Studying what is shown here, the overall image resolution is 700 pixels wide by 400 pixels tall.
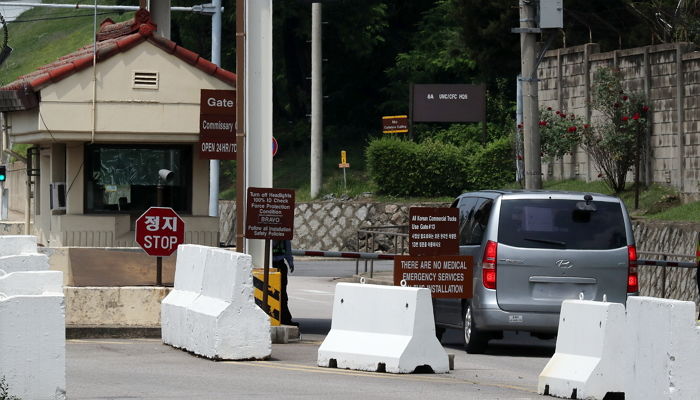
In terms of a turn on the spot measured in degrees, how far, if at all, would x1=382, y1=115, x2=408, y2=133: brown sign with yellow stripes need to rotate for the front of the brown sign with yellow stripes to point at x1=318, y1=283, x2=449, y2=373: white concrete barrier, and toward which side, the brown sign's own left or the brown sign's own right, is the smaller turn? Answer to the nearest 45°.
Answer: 0° — it already faces it

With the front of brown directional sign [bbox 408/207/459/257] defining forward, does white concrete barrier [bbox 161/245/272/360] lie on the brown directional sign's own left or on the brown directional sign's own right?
on the brown directional sign's own right

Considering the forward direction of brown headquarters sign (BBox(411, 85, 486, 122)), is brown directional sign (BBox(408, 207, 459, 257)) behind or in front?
in front

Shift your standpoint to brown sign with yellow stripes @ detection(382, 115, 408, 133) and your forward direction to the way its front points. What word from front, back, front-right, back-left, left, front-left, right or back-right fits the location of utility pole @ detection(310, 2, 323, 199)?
right

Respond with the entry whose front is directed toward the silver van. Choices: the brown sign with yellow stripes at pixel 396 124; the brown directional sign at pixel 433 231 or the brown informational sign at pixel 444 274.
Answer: the brown sign with yellow stripes at pixel 396 124

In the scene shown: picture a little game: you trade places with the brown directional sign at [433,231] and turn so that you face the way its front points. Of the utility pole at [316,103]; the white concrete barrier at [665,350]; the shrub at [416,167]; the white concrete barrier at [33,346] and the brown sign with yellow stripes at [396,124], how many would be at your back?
3

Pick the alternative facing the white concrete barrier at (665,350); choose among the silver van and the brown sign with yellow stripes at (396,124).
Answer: the brown sign with yellow stripes

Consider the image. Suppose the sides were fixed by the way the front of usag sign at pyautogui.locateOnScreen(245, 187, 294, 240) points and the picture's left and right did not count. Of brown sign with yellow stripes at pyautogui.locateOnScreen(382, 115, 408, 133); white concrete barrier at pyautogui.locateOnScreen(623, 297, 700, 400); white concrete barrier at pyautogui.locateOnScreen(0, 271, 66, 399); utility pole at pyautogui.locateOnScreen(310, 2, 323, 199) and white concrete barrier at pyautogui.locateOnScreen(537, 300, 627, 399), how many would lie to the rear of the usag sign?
2

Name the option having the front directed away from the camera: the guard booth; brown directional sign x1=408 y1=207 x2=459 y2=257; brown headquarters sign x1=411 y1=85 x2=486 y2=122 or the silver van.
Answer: the silver van

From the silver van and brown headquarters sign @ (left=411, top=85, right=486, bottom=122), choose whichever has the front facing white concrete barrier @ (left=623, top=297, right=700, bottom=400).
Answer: the brown headquarters sign

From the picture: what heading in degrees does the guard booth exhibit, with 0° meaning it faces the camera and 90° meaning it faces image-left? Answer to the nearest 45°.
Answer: approximately 0°

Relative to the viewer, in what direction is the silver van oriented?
away from the camera

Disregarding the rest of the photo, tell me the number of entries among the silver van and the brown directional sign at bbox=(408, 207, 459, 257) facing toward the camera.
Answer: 1

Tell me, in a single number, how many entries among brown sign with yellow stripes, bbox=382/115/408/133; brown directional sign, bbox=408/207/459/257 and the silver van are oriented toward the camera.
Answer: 2

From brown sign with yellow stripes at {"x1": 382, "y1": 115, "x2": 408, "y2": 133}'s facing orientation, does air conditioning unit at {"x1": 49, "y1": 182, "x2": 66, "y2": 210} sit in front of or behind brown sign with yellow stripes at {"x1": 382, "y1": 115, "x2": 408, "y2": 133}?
in front
